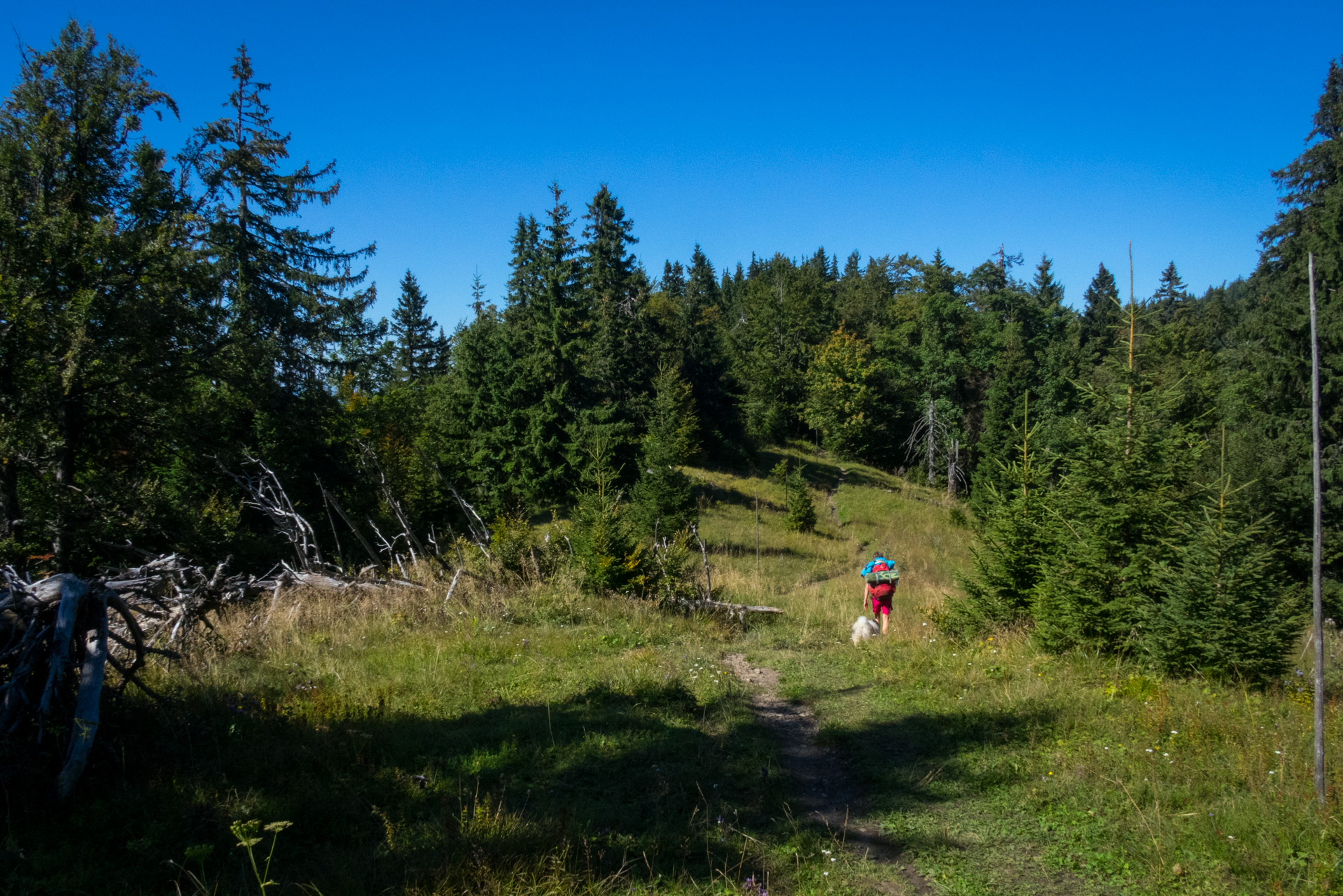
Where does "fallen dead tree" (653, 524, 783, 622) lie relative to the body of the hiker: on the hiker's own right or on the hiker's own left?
on the hiker's own left

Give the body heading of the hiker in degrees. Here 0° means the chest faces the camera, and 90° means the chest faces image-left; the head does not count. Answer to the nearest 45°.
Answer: approximately 180°

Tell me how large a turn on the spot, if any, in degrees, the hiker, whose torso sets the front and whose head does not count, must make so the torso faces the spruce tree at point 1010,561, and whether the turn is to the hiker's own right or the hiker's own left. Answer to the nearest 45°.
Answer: approximately 135° to the hiker's own right

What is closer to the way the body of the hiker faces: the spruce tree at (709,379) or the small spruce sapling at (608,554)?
the spruce tree

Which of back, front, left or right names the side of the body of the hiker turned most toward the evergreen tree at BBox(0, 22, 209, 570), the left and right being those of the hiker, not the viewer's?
left

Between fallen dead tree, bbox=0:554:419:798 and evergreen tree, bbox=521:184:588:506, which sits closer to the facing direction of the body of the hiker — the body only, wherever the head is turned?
the evergreen tree

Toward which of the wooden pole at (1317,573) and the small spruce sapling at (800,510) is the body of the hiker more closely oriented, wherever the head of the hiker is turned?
the small spruce sapling

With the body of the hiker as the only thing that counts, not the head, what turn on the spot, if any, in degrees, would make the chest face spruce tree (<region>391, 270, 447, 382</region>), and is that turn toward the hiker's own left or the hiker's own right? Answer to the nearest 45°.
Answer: approximately 45° to the hiker's own left

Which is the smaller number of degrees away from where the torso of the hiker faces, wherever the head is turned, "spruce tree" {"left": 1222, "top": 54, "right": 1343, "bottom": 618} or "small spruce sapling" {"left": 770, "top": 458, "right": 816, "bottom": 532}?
the small spruce sapling

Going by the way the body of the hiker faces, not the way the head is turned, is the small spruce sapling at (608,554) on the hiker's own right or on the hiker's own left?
on the hiker's own left

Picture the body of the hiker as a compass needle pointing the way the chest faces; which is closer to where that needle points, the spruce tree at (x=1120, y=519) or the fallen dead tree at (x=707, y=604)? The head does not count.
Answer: the fallen dead tree
